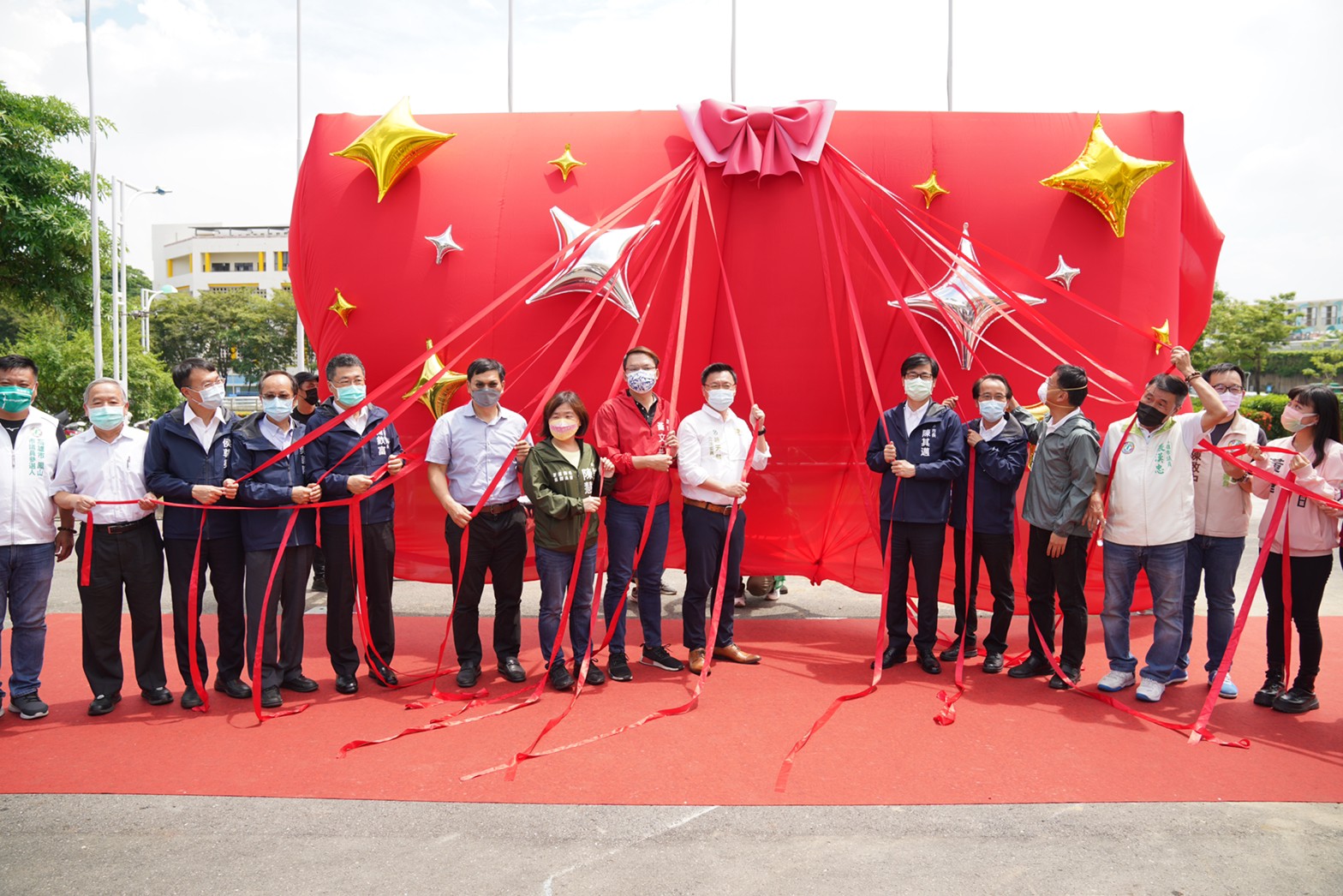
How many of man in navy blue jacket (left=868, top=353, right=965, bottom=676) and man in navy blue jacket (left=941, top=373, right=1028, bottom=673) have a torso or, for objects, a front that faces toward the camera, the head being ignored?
2

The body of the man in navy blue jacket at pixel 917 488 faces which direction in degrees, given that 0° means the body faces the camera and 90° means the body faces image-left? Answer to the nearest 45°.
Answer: approximately 0°

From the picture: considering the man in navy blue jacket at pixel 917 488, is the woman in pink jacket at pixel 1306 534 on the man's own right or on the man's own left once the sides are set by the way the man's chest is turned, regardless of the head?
on the man's own left

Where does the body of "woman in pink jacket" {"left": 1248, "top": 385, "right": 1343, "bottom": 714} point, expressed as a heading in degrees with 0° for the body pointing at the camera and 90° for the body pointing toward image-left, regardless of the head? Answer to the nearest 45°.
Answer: approximately 45°

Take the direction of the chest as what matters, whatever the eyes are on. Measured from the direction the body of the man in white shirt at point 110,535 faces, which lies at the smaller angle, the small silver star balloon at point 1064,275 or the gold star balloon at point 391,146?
the small silver star balloon

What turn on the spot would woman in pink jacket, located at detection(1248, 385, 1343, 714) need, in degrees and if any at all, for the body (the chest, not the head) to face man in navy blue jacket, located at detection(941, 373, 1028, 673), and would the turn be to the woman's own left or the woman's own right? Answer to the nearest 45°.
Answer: approximately 45° to the woman's own right

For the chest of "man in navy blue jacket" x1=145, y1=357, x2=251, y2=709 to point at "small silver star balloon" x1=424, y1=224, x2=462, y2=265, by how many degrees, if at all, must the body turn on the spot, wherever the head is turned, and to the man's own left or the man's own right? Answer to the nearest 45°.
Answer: approximately 90° to the man's own left

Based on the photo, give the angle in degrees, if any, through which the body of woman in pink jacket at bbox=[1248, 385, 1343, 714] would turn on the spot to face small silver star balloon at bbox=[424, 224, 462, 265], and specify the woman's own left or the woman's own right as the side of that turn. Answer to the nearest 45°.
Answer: approximately 45° to the woman's own right

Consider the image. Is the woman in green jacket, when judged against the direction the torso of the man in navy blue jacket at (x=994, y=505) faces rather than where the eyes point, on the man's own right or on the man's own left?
on the man's own right

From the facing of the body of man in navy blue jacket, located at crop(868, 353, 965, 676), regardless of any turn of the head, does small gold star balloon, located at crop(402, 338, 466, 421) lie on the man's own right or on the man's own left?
on the man's own right

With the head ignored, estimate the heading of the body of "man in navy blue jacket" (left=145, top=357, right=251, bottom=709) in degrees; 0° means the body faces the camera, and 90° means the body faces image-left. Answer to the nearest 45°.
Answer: approximately 315°
